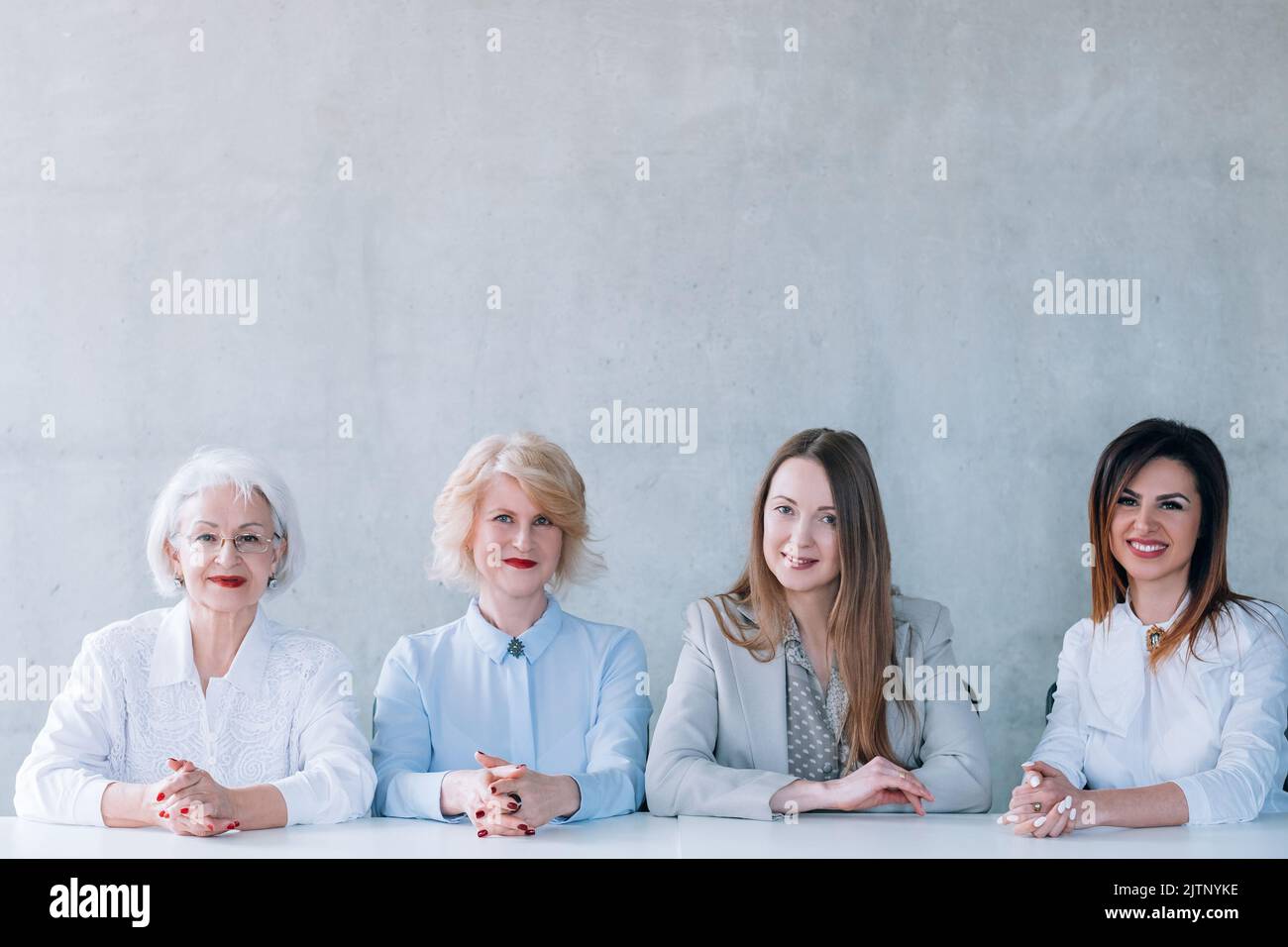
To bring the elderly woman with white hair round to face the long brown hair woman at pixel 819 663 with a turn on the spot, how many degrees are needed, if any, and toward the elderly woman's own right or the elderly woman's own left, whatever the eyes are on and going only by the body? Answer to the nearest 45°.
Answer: approximately 90° to the elderly woman's own left

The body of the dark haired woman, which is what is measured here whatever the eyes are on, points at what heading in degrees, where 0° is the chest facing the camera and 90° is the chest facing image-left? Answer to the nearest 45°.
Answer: approximately 45°

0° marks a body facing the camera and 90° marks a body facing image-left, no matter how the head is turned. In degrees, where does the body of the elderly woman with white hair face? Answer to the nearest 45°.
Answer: approximately 0°

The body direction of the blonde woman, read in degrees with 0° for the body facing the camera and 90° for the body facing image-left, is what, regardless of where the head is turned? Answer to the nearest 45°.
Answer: approximately 0°
